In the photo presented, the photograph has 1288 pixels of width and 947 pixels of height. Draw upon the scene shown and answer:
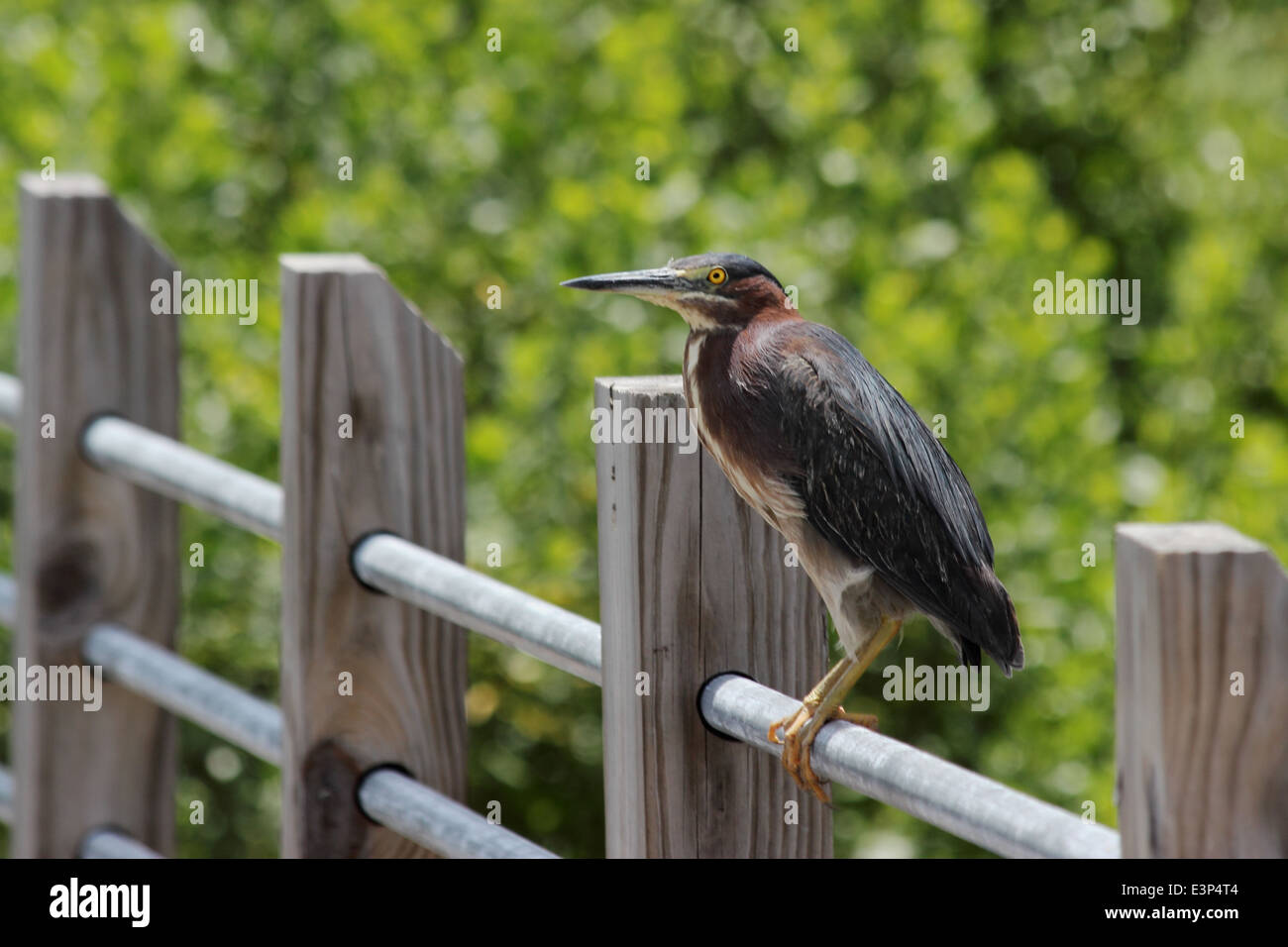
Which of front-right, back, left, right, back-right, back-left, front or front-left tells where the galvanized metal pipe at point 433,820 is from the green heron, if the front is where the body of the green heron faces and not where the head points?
front-right

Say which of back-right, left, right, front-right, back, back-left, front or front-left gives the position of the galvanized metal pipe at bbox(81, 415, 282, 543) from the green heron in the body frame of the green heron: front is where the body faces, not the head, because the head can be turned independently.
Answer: front-right

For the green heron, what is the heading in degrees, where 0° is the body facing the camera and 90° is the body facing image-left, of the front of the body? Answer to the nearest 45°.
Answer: approximately 90°

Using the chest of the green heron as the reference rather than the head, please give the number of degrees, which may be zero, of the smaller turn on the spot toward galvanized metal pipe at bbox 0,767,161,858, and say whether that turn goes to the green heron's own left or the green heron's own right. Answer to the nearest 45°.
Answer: approximately 45° to the green heron's own right

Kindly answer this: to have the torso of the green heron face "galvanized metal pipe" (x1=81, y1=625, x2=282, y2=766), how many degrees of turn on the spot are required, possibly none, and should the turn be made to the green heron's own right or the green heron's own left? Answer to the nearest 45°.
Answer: approximately 45° to the green heron's own right

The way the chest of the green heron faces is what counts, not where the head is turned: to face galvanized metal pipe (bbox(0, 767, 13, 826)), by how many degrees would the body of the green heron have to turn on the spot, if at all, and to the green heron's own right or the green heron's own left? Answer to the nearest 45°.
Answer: approximately 45° to the green heron's own right
